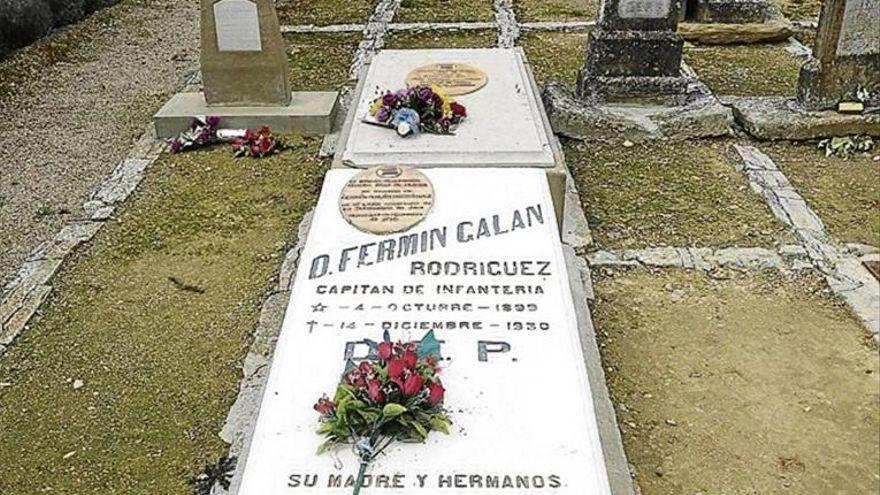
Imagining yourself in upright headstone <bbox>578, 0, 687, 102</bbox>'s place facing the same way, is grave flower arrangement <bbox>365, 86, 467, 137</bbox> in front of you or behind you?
in front

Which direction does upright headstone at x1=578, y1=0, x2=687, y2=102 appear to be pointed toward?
toward the camera

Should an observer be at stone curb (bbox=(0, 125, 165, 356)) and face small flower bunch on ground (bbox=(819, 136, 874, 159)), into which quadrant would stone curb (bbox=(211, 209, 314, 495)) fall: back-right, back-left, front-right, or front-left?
front-right

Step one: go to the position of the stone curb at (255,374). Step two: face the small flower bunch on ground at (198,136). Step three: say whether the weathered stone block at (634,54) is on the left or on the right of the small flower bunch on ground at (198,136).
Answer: right

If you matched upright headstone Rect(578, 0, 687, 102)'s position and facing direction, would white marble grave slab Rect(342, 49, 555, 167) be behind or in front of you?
in front

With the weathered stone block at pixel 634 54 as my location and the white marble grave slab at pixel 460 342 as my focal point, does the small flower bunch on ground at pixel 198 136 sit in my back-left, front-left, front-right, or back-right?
front-right

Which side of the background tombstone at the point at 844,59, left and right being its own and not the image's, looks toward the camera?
front

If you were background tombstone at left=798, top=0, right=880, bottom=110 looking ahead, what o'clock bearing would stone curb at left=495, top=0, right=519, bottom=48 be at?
The stone curb is roughly at 4 o'clock from the background tombstone.

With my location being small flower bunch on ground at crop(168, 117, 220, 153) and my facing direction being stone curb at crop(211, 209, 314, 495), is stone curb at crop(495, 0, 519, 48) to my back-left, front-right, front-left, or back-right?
back-left

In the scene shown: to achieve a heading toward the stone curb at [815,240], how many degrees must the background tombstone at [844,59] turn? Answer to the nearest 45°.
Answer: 0° — it already faces it

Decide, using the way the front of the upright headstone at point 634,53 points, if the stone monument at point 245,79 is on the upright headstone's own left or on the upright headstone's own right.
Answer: on the upright headstone's own right

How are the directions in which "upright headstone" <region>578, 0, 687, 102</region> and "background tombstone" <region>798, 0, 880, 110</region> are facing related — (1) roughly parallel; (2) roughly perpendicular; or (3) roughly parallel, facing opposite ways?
roughly parallel

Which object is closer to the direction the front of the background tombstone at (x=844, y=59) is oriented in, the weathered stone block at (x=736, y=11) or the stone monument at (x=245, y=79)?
the stone monument

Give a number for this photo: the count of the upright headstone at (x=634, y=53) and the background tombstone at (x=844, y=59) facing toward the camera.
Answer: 2

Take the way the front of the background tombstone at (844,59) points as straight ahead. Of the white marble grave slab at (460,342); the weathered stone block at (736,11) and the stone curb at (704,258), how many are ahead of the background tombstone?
2

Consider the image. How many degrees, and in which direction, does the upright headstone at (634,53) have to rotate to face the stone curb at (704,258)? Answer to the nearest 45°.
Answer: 0° — it already faces it
